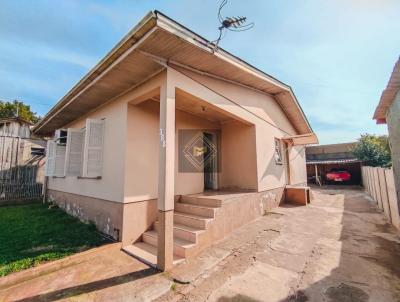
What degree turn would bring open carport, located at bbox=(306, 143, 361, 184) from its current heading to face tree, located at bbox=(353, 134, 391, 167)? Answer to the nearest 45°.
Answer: approximately 45° to its left

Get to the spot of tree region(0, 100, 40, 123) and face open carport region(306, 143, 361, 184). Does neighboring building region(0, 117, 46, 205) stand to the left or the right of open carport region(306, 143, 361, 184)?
right

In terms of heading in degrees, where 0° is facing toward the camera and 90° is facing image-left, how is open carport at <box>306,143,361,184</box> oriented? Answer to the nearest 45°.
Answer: approximately 0°

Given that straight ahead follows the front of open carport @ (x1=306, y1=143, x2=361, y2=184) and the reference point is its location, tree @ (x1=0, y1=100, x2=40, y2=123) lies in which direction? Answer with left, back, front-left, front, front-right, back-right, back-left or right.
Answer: front-right

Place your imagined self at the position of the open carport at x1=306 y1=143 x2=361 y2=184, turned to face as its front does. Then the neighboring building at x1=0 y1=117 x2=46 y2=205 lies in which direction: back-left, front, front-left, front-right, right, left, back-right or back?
front-right

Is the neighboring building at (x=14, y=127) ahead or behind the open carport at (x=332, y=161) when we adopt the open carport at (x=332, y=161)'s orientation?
ahead

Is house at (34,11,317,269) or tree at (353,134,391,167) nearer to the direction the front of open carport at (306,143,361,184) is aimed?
the house

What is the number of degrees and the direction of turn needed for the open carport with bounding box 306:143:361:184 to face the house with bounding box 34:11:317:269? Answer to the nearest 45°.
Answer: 0° — it already faces it

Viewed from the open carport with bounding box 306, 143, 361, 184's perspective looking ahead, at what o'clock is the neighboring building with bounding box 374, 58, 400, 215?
the neighboring building with bounding box 374, 58, 400, 215 is roughly at 12 o'clock from the open carport with bounding box 306, 143, 361, 184.
